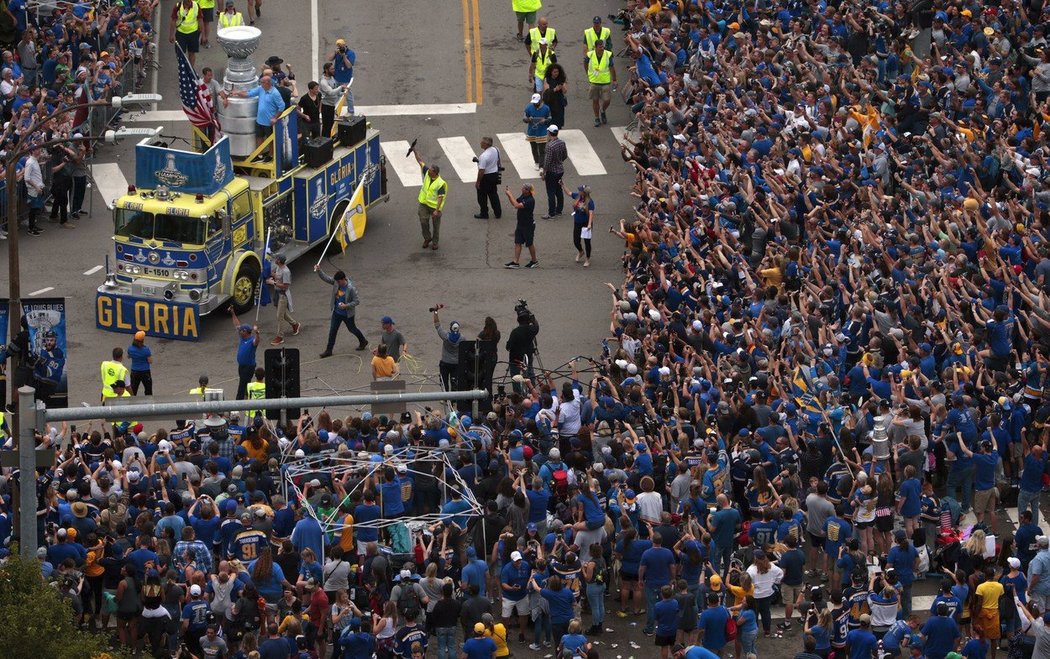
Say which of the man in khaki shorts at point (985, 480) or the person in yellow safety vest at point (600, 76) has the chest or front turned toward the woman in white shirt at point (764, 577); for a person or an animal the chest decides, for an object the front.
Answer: the person in yellow safety vest

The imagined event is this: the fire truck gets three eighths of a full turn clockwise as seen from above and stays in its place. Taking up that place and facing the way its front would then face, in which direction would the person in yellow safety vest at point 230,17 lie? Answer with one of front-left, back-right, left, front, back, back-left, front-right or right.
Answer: front

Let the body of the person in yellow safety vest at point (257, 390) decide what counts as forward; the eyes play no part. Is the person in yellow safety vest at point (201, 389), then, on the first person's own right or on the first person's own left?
on the first person's own left

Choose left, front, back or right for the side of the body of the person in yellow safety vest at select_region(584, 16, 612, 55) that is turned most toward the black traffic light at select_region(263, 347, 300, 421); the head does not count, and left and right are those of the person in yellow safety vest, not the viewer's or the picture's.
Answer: front

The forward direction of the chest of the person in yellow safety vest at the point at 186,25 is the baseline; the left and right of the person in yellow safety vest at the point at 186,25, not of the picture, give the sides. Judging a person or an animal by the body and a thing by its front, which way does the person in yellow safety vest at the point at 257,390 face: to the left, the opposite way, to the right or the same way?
the opposite way

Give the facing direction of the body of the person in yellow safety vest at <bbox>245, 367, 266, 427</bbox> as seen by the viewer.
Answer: away from the camera

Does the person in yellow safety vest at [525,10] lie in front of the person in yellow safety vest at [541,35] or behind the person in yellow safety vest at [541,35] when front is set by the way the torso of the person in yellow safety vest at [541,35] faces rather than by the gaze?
behind

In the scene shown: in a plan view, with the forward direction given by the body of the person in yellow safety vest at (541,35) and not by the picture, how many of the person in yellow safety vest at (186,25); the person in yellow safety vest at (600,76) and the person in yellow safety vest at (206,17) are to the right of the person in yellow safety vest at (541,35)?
2

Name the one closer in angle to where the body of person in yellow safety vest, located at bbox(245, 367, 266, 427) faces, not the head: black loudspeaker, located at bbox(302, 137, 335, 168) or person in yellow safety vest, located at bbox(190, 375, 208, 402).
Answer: the black loudspeaker

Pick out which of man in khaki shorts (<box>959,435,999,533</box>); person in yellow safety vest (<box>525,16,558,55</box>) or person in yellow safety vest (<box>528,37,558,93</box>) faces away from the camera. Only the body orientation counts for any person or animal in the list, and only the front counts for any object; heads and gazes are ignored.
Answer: the man in khaki shorts

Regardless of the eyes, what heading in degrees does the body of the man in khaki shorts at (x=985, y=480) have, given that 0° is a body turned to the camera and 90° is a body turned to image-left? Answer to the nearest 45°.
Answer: approximately 180°
